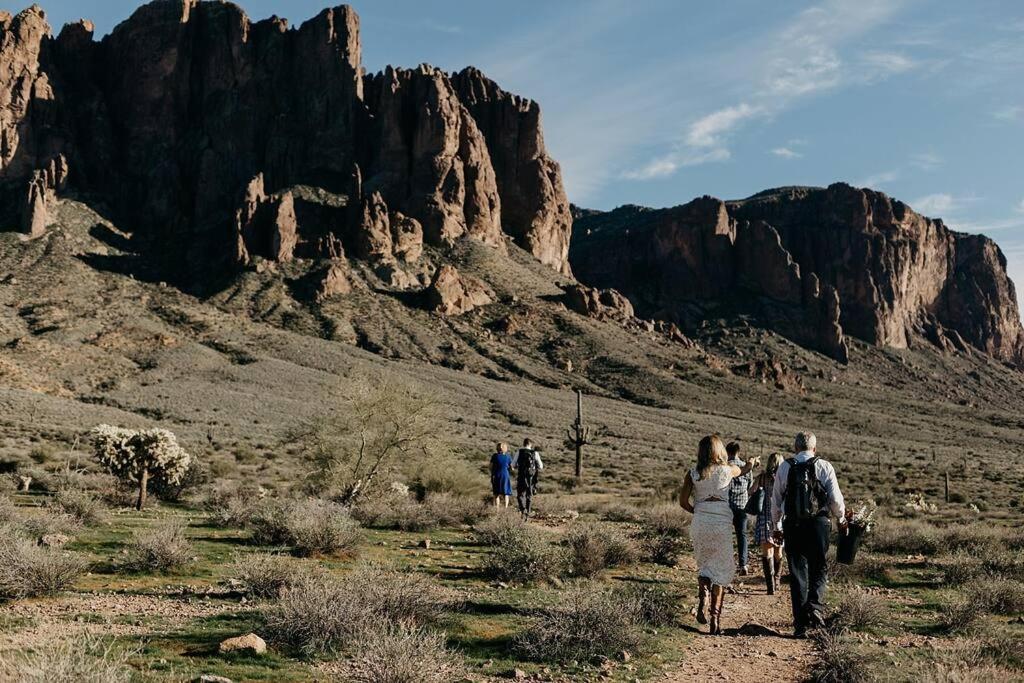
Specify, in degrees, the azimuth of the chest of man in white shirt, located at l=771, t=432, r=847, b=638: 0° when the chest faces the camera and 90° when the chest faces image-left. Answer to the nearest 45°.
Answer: approximately 180°

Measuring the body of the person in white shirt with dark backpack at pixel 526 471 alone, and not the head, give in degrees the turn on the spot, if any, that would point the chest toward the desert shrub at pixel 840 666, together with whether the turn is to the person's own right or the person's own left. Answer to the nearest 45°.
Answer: approximately 180°

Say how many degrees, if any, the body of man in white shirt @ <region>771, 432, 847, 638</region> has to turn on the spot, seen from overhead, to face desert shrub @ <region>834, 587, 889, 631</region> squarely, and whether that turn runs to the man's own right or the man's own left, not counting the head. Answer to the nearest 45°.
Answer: approximately 45° to the man's own right

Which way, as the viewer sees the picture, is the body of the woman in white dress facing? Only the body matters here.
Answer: away from the camera

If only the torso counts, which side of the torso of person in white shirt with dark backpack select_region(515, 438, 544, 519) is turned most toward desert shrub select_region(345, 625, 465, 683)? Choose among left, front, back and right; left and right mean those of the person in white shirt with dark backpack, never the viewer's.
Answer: back

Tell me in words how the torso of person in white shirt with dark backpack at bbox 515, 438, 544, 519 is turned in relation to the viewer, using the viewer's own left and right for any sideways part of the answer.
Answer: facing away from the viewer

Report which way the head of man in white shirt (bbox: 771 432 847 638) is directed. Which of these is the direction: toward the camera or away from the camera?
away from the camera
